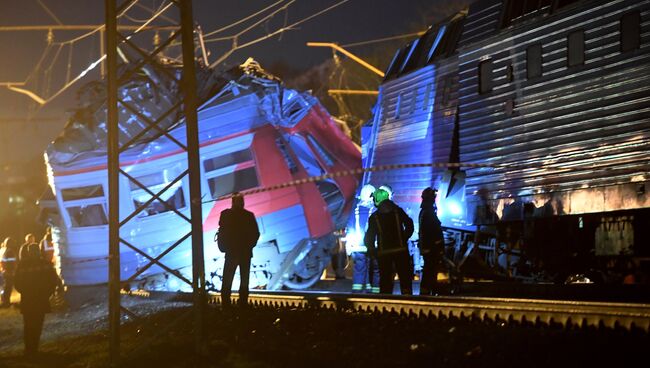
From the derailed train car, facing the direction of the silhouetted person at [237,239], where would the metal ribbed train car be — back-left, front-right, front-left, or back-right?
front-left

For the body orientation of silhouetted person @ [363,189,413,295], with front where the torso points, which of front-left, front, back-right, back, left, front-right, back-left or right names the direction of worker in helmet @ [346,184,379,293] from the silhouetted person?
front

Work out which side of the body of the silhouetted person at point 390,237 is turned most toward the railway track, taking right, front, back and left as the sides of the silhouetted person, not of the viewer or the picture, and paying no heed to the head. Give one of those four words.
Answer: back

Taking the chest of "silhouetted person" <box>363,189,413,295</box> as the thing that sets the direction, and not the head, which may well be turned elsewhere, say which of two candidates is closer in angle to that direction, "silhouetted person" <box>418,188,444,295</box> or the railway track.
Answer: the silhouetted person

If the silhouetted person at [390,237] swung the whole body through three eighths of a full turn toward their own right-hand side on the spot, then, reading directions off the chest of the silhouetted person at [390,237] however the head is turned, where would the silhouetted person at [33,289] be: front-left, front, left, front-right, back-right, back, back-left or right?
back-right

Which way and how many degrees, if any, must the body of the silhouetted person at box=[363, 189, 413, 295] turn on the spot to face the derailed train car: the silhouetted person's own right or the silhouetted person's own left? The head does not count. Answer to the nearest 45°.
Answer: approximately 45° to the silhouetted person's own left

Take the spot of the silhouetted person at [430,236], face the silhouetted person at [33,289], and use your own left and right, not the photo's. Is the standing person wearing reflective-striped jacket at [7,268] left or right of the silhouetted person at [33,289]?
right

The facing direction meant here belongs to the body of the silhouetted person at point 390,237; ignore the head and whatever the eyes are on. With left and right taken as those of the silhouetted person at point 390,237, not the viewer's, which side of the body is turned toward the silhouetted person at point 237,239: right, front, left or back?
left

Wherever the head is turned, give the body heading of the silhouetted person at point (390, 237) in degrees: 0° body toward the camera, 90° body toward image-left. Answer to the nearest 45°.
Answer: approximately 180°

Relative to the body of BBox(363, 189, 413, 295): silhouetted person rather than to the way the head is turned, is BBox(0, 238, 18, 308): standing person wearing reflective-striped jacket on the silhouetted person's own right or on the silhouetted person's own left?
on the silhouetted person's own left

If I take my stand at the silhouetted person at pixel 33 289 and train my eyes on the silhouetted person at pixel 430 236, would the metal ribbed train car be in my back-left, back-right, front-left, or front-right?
front-left
